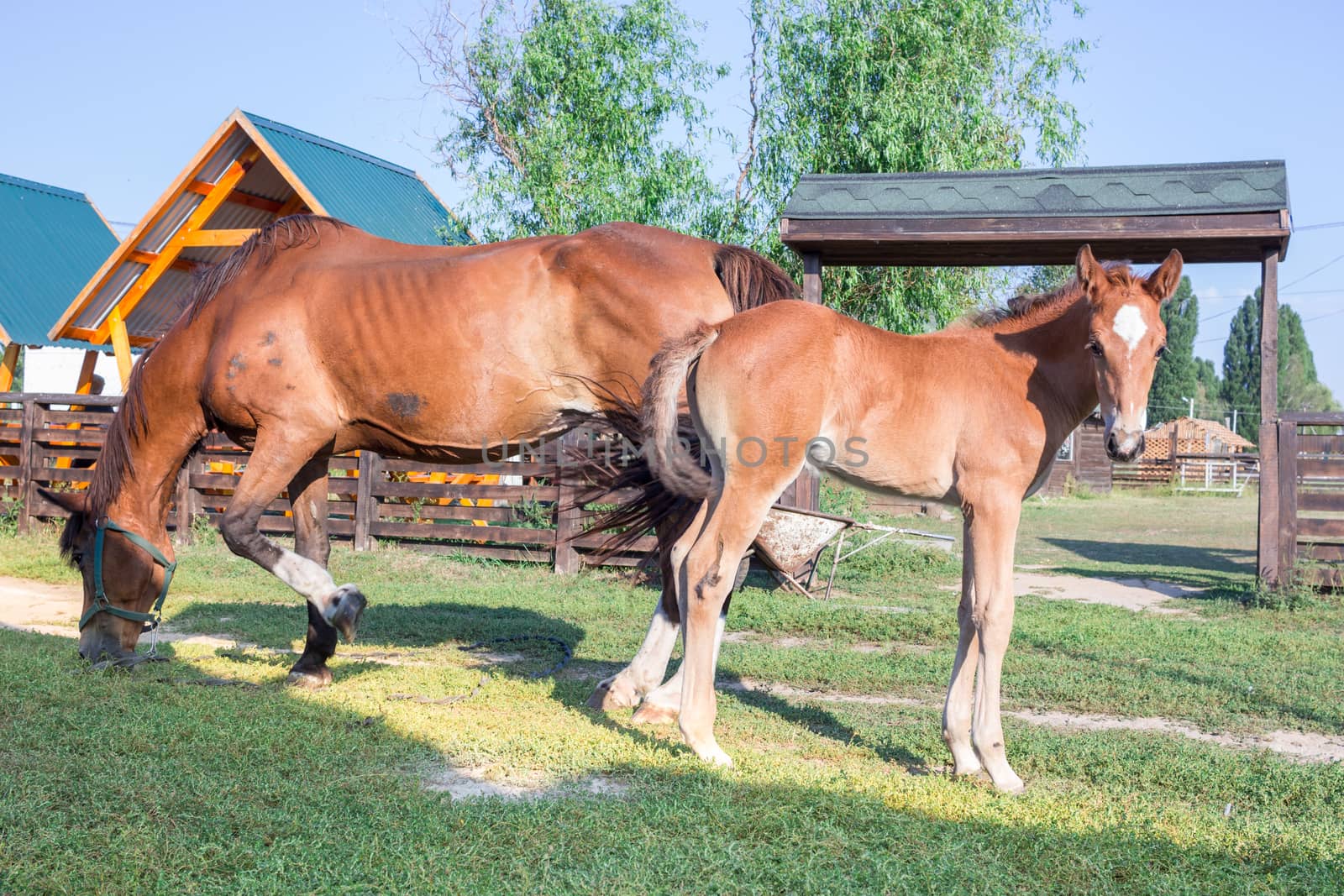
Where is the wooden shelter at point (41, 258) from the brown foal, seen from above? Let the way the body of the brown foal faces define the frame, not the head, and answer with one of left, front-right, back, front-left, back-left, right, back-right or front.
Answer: back-left

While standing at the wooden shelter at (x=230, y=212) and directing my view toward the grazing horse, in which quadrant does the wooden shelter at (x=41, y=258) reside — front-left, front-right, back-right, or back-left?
back-right

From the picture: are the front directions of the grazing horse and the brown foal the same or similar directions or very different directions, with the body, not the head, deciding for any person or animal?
very different directions

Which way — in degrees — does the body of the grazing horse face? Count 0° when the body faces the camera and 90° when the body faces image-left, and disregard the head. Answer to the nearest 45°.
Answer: approximately 90°

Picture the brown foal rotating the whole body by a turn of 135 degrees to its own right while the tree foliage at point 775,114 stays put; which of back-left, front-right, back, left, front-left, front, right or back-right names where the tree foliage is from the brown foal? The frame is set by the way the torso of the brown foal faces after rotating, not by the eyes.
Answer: back-right

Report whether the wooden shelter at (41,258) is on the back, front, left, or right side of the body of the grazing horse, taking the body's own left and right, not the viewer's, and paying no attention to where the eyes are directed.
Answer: right

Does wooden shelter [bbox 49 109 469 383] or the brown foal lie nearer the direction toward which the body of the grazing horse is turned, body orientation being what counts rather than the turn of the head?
the wooden shelter

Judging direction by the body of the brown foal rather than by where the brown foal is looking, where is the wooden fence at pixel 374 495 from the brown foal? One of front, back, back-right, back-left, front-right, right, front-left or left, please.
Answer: back-left

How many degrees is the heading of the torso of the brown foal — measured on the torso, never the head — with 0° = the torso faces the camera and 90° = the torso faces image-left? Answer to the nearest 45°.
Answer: approximately 270°

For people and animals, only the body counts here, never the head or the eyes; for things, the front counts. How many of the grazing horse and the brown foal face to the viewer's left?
1

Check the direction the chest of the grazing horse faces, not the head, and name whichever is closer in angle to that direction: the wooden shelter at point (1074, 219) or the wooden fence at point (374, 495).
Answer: the wooden fence
